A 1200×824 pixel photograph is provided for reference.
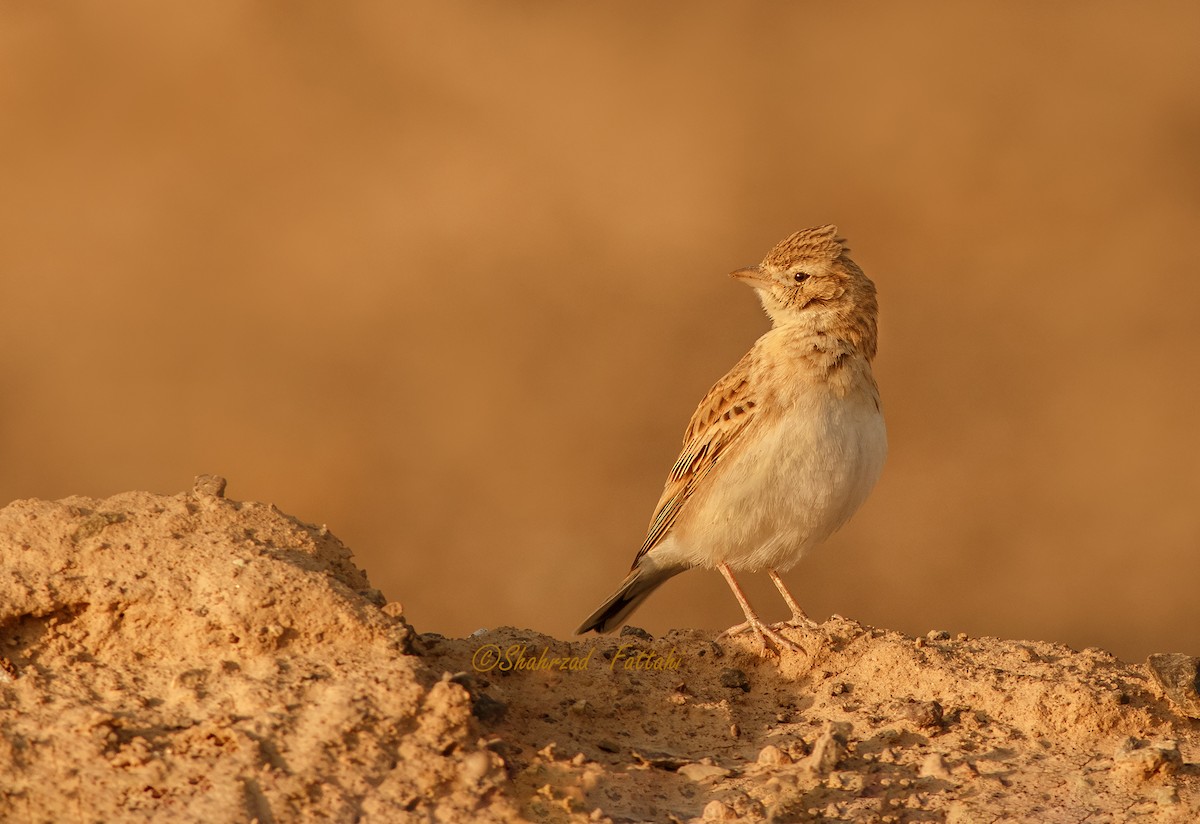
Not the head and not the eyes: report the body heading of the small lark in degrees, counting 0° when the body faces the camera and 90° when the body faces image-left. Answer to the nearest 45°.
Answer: approximately 315°

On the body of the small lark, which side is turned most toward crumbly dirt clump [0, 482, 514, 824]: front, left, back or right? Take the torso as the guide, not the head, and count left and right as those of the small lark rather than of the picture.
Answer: right
